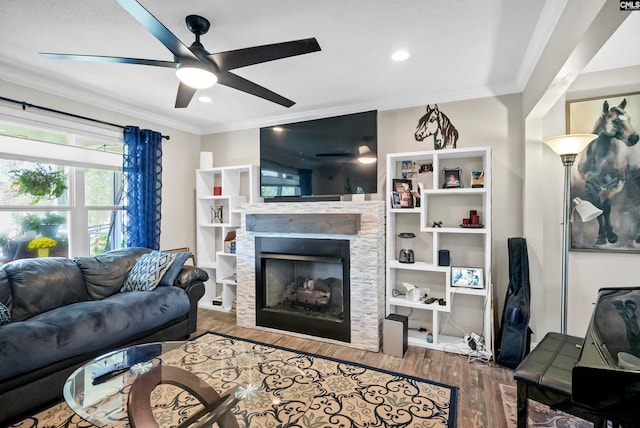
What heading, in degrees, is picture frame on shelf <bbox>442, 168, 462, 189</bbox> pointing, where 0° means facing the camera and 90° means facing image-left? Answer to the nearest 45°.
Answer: approximately 0°

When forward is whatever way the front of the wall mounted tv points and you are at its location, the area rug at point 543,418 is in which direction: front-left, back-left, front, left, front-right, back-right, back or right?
left

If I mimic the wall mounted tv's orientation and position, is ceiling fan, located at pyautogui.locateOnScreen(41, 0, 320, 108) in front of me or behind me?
in front

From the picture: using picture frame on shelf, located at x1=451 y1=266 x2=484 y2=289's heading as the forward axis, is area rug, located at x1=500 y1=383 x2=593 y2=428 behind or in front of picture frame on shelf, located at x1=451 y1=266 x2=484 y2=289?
in front

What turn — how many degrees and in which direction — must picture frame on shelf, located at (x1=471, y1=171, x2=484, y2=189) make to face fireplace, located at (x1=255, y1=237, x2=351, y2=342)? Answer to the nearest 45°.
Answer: approximately 90° to its right

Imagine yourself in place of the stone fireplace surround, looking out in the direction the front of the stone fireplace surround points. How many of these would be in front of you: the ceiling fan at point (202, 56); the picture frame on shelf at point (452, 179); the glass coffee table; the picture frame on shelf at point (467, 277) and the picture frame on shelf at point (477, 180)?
2

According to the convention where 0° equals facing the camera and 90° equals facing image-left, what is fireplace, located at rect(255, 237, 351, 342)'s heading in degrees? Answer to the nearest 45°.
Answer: approximately 45°

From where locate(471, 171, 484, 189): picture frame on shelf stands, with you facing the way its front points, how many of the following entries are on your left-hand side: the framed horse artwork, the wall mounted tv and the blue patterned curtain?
1
